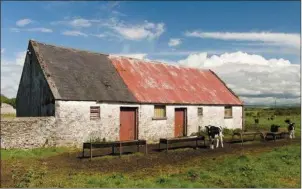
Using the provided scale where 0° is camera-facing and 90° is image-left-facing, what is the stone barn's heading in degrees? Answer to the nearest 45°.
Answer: approximately 315°

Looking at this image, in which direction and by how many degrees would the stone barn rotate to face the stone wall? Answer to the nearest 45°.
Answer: approximately 90° to its right
